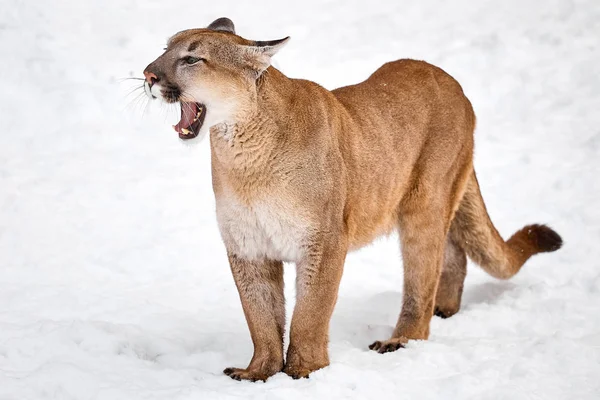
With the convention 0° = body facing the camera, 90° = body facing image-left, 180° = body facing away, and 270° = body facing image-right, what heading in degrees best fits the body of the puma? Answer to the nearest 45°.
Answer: approximately 45°
